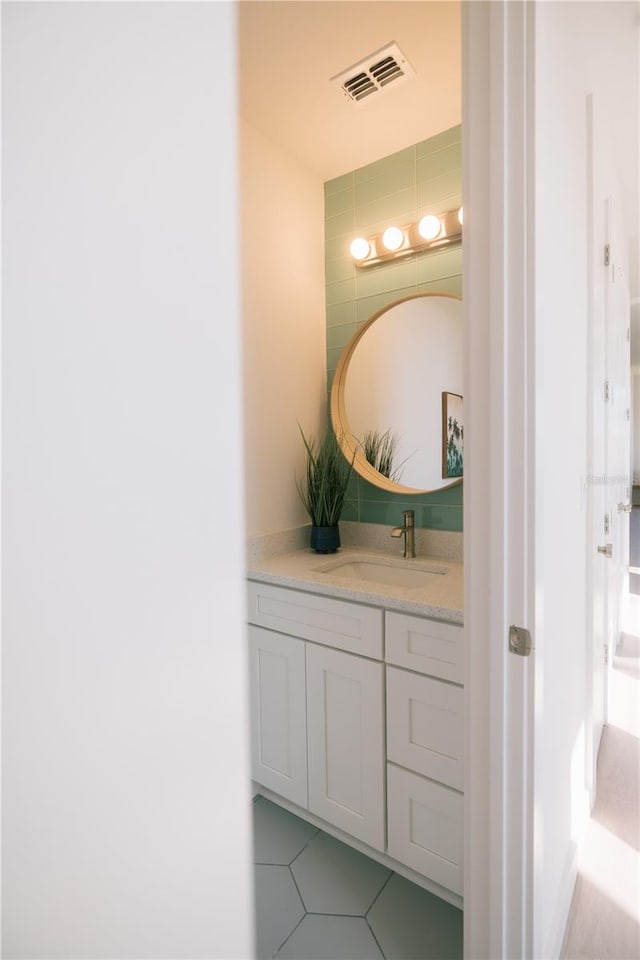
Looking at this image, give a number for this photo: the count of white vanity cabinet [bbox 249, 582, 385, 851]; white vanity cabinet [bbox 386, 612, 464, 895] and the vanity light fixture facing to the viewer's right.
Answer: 0

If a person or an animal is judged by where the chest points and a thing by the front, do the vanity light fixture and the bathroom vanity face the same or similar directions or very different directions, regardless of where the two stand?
same or similar directions

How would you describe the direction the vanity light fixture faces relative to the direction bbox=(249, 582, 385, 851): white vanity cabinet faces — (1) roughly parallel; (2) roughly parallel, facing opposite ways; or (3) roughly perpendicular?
roughly parallel

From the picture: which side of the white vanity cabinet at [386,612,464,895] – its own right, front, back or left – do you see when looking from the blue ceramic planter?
right

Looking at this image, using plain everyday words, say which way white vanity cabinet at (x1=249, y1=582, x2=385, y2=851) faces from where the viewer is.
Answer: facing the viewer and to the left of the viewer

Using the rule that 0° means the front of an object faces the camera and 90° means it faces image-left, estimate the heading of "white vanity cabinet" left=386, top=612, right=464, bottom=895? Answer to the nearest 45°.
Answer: approximately 45°

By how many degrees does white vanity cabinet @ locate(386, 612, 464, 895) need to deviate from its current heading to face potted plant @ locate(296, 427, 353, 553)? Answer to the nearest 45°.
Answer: approximately 90° to its right

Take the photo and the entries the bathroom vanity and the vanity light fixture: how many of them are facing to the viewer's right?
0

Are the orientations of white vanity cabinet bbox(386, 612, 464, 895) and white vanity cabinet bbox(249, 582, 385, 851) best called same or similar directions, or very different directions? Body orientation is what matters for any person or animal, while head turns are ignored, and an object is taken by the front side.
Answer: same or similar directions
